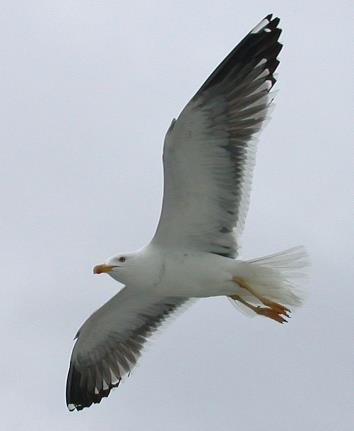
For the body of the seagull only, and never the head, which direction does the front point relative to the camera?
to the viewer's left
